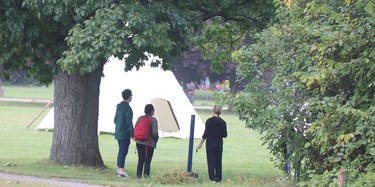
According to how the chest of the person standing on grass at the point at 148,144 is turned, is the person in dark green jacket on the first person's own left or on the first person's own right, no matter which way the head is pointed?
on the first person's own left

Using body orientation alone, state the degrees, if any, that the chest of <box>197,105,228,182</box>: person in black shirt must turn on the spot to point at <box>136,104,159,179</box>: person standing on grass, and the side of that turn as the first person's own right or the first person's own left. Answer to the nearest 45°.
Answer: approximately 90° to the first person's own left

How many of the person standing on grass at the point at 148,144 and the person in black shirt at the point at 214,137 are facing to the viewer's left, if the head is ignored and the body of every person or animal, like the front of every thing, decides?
0

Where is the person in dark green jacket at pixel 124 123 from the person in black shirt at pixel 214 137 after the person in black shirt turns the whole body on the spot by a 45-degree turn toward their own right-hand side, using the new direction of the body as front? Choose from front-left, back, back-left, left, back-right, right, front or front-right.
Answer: back-left

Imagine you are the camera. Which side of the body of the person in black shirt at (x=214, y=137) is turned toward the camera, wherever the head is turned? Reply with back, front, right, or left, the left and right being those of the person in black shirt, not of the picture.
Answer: back

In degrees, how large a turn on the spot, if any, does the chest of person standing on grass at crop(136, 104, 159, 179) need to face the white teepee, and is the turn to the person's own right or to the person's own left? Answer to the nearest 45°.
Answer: approximately 45° to the person's own left

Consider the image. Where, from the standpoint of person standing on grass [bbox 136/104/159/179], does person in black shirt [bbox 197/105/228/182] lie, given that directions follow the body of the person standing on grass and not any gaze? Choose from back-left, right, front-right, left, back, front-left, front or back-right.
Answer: front-right

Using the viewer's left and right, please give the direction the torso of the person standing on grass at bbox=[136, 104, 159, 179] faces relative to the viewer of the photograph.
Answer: facing away from the viewer and to the right of the viewer
